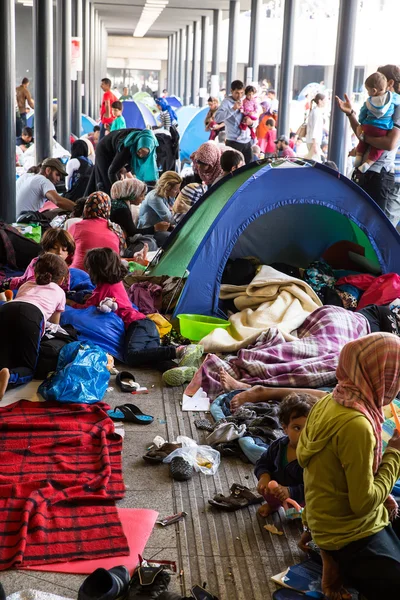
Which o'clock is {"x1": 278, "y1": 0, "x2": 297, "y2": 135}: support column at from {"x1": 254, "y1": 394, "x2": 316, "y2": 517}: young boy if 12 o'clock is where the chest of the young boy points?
The support column is roughly at 6 o'clock from the young boy.

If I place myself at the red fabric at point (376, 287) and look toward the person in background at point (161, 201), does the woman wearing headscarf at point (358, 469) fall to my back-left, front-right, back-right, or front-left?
back-left

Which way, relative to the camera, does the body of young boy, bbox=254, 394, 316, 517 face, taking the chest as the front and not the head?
toward the camera

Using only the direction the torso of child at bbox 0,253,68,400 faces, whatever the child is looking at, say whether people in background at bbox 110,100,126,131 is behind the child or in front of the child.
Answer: in front

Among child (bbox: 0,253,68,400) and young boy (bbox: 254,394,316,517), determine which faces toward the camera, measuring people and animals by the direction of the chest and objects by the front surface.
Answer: the young boy

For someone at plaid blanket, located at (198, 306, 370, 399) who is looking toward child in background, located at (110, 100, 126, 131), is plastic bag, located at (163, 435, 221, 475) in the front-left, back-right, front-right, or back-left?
back-left

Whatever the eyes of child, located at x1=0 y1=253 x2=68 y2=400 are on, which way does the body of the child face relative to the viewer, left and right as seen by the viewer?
facing away from the viewer and to the right of the viewer

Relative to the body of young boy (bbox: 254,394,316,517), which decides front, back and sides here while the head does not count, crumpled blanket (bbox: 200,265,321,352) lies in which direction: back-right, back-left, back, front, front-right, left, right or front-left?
back

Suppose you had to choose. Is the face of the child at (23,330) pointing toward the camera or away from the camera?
away from the camera

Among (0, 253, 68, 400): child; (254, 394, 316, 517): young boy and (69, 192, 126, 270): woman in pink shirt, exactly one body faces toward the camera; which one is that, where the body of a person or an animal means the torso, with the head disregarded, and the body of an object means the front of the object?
the young boy

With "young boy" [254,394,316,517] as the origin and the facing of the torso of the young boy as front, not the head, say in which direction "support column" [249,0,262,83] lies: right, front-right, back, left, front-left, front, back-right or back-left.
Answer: back
